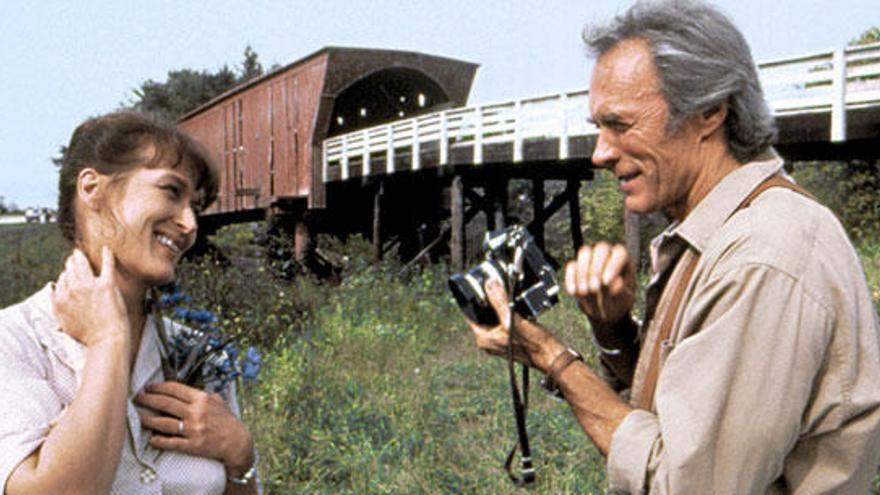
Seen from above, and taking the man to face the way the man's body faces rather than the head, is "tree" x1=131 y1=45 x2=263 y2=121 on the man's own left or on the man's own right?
on the man's own right

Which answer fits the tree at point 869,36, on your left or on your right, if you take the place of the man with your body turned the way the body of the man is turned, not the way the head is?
on your right

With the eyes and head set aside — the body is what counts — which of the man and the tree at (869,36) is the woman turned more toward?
the man

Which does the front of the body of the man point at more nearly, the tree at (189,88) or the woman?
the woman

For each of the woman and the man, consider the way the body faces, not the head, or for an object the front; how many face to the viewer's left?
1

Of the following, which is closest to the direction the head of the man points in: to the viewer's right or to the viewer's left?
to the viewer's left

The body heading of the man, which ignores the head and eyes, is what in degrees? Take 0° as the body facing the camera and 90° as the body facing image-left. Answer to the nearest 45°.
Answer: approximately 90°

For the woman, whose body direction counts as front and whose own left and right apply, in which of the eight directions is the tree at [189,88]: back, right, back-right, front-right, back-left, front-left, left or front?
back-left

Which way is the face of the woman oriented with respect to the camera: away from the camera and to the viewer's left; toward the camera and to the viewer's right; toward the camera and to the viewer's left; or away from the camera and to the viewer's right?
toward the camera and to the viewer's right

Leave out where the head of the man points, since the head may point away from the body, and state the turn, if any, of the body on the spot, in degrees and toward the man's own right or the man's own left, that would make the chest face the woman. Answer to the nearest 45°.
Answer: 0° — they already face them

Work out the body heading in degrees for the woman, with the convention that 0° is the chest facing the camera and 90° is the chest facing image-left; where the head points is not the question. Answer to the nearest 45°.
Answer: approximately 315°

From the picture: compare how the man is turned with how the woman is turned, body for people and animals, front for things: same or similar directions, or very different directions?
very different directions

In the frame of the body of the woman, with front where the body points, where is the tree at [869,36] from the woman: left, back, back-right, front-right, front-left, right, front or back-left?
left
